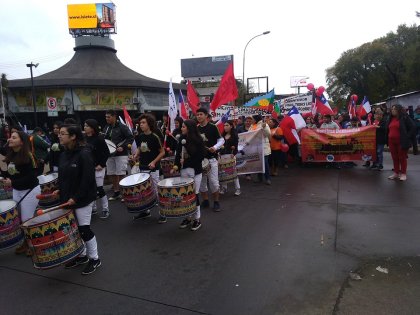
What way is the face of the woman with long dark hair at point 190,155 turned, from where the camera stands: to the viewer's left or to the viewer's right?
to the viewer's left

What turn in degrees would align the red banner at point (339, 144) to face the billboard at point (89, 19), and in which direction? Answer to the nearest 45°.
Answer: approximately 135° to its right

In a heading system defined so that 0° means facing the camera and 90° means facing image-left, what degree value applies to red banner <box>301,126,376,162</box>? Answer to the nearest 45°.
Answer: approximately 0°

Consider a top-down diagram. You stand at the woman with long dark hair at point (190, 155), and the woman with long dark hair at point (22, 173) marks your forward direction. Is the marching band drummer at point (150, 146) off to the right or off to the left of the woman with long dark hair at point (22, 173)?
right

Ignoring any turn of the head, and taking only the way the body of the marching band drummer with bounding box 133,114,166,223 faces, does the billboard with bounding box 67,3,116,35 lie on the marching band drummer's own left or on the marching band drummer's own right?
on the marching band drummer's own right
